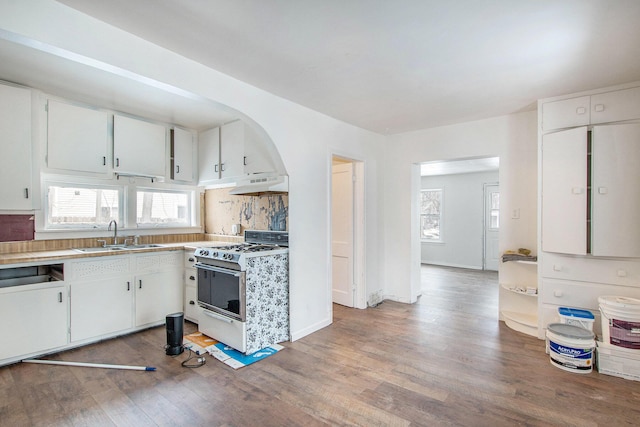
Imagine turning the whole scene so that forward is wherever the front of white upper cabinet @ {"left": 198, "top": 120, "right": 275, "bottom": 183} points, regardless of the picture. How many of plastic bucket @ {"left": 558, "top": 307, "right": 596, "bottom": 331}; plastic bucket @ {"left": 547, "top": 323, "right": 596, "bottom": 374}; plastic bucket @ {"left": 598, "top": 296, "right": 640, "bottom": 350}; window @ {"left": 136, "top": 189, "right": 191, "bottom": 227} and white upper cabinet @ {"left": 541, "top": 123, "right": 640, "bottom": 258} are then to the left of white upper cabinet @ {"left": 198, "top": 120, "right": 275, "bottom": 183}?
4

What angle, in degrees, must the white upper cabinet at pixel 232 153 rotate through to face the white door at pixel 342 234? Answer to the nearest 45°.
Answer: approximately 135° to its left

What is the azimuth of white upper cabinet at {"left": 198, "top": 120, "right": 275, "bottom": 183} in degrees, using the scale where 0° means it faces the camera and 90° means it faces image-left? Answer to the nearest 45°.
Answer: approximately 45°

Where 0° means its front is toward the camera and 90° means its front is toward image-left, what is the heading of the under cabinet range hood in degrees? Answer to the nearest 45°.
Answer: approximately 45°

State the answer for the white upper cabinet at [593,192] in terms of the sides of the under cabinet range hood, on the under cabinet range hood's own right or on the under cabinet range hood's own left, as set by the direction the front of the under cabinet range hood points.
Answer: on the under cabinet range hood's own left

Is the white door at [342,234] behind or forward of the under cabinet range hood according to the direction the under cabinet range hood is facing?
behind

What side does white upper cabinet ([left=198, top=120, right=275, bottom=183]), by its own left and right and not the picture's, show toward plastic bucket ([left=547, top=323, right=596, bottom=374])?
left

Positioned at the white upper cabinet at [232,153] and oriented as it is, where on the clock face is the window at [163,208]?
The window is roughly at 3 o'clock from the white upper cabinet.
